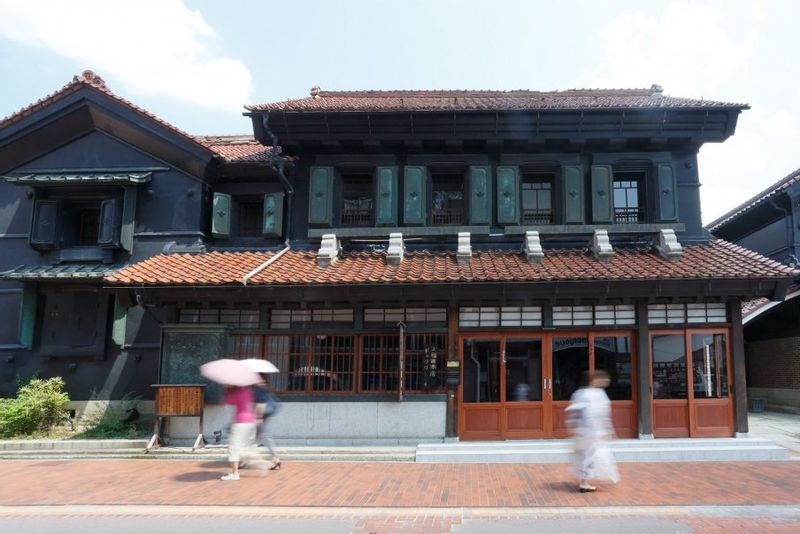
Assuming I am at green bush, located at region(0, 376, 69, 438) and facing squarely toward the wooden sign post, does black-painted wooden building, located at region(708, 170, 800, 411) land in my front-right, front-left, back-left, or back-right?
front-left

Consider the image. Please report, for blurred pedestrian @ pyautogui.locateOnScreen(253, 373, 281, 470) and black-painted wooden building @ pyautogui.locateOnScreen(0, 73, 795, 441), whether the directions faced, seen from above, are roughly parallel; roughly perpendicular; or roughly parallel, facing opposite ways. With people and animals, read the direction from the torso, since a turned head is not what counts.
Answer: roughly perpendicular

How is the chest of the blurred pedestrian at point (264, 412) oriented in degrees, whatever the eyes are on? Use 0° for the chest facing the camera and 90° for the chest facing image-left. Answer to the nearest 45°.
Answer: approximately 90°

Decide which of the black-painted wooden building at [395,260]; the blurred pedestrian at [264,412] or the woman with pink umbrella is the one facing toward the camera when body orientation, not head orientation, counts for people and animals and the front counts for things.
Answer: the black-painted wooden building

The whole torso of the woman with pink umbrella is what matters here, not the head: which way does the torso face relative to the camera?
to the viewer's left

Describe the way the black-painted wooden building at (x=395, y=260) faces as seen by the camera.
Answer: facing the viewer

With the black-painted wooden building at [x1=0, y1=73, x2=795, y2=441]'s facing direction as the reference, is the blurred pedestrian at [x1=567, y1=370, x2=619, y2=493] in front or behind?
in front

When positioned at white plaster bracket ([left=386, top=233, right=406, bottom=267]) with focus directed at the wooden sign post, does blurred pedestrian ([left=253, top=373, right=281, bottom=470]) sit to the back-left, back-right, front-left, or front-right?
front-left

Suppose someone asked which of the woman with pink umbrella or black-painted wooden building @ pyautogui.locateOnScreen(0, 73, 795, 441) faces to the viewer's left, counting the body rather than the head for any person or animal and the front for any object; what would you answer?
the woman with pink umbrella

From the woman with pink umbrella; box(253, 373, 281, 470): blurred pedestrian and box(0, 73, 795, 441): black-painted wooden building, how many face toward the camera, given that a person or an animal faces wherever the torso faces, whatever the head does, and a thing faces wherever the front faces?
1
